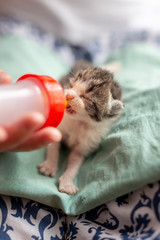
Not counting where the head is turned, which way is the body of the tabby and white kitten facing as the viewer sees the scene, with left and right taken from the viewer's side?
facing the viewer and to the left of the viewer
